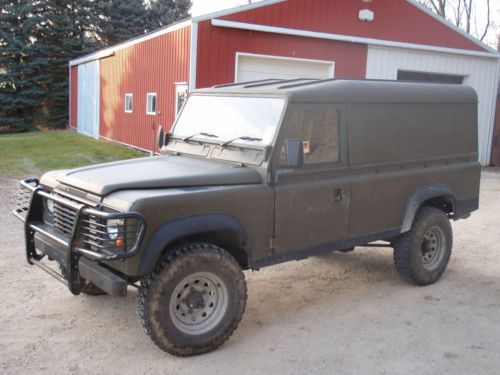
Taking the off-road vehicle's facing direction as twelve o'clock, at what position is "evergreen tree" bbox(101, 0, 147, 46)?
The evergreen tree is roughly at 4 o'clock from the off-road vehicle.

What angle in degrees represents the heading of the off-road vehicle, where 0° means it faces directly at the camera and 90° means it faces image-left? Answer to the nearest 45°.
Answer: approximately 45°

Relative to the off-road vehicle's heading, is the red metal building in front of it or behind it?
behind

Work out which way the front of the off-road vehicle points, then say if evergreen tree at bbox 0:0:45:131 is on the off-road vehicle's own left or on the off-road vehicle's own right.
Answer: on the off-road vehicle's own right

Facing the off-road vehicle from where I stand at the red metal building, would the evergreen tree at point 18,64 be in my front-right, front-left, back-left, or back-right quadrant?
back-right

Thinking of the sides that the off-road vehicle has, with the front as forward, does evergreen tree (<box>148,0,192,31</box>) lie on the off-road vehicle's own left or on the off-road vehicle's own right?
on the off-road vehicle's own right
